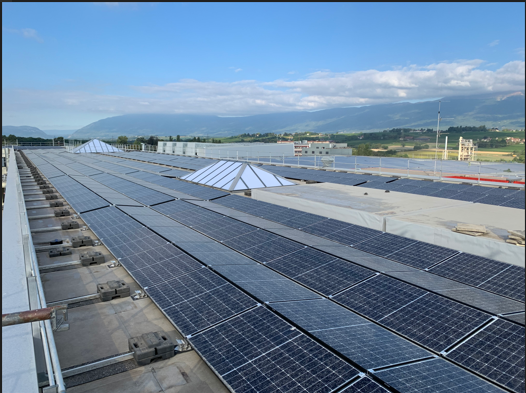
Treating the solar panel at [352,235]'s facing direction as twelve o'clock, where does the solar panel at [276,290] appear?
the solar panel at [276,290] is roughly at 11 o'clock from the solar panel at [352,235].

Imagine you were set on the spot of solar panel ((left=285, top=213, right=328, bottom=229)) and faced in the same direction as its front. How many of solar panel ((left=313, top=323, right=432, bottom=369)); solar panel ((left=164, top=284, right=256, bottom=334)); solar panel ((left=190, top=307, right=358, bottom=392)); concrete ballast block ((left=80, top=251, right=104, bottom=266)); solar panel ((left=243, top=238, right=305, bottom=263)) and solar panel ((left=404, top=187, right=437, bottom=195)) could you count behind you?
1

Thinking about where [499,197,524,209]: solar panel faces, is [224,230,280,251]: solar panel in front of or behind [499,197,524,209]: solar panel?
in front

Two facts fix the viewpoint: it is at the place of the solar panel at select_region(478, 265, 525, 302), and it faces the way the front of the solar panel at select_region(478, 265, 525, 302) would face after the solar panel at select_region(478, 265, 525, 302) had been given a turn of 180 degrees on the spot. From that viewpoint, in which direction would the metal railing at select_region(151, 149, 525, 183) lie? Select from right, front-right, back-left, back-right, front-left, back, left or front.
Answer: front-left

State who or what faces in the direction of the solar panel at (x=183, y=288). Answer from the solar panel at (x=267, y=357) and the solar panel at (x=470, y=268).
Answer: the solar panel at (x=470, y=268)

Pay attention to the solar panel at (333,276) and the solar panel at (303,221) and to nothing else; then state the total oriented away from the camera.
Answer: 0

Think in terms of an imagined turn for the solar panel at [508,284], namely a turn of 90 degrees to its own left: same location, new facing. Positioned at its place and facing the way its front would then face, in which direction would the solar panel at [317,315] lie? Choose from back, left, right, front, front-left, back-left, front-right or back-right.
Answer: right

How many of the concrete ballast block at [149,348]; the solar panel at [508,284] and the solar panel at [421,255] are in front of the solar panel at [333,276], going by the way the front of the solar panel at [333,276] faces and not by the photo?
1

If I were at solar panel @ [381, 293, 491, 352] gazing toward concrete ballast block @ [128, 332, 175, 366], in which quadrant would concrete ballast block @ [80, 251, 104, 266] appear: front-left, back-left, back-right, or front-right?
front-right

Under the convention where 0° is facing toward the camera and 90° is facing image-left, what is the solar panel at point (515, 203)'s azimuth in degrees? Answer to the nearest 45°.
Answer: approximately 45°
